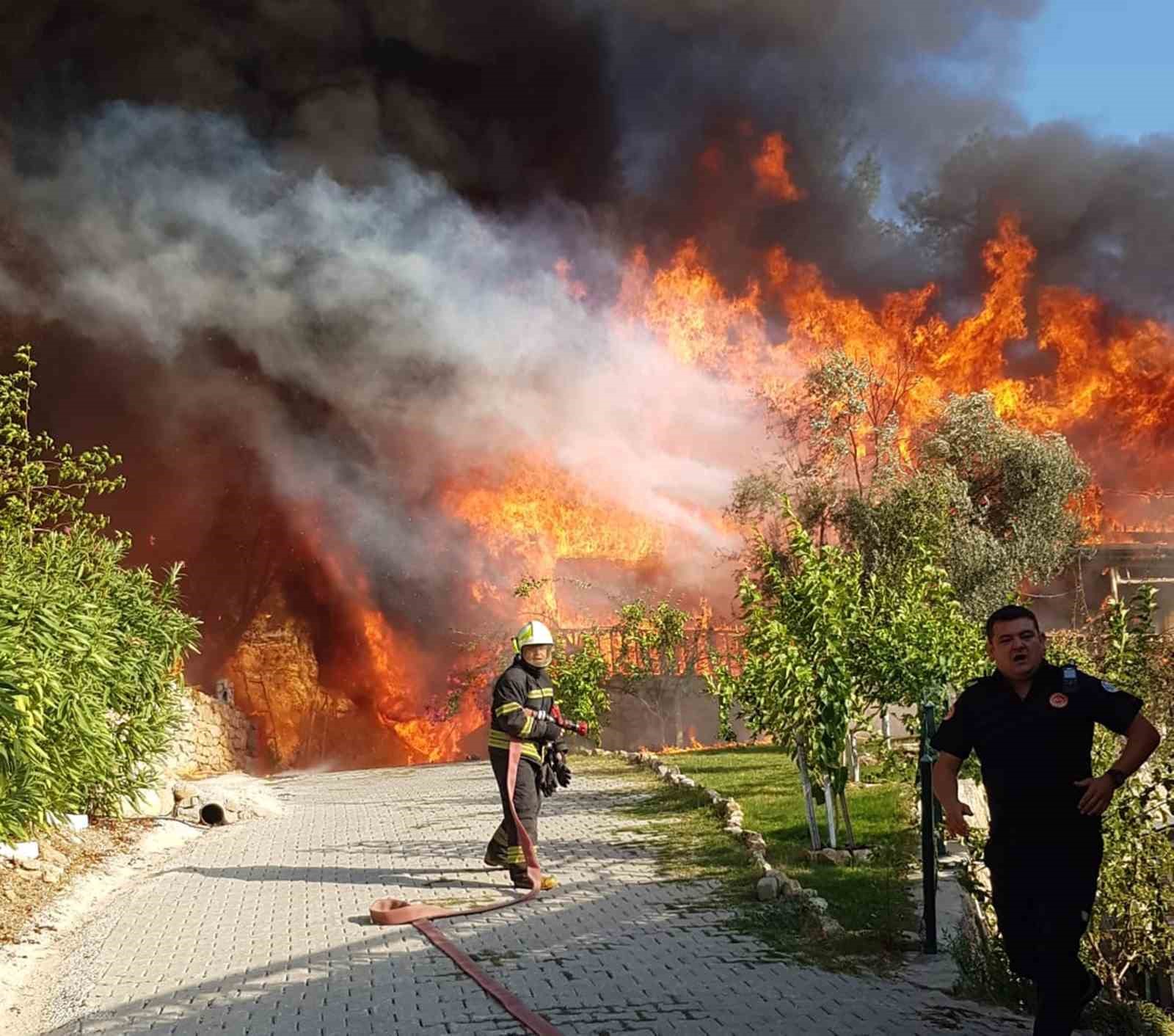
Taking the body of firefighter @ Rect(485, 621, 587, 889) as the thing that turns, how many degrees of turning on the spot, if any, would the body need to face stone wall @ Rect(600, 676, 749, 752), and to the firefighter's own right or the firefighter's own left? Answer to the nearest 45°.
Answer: approximately 135° to the firefighter's own left

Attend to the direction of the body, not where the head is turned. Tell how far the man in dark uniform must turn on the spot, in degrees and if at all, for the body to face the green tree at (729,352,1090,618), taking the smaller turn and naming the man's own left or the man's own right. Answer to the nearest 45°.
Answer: approximately 180°

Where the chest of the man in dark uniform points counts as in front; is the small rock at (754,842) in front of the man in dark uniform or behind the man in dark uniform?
behind

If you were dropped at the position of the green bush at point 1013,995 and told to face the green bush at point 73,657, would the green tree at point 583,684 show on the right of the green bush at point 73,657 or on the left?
right

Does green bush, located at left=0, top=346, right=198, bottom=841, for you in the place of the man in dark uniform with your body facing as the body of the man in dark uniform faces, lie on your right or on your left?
on your right

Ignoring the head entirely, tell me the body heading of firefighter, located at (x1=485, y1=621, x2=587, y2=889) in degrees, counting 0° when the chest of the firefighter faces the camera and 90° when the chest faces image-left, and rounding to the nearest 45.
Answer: approximately 315°

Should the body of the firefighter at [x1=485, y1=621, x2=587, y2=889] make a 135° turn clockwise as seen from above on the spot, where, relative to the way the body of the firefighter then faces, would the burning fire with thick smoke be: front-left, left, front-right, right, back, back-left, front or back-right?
right
